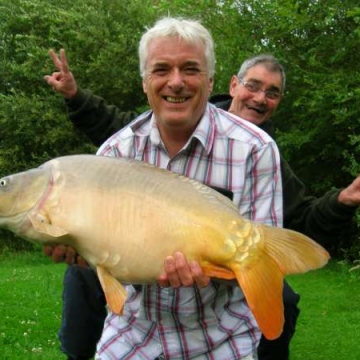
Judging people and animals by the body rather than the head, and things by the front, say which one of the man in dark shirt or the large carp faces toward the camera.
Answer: the man in dark shirt

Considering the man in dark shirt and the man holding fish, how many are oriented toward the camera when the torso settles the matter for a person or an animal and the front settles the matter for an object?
2

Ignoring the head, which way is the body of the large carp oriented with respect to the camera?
to the viewer's left

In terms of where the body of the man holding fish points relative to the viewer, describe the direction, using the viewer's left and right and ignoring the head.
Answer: facing the viewer

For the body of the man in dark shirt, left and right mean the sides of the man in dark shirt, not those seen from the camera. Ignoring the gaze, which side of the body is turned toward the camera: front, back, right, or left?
front

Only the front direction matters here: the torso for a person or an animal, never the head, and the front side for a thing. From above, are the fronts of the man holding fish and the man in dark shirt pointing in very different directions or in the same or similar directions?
same or similar directions

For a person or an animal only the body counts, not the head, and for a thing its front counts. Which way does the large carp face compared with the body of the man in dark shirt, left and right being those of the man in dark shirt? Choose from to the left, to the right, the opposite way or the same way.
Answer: to the right
